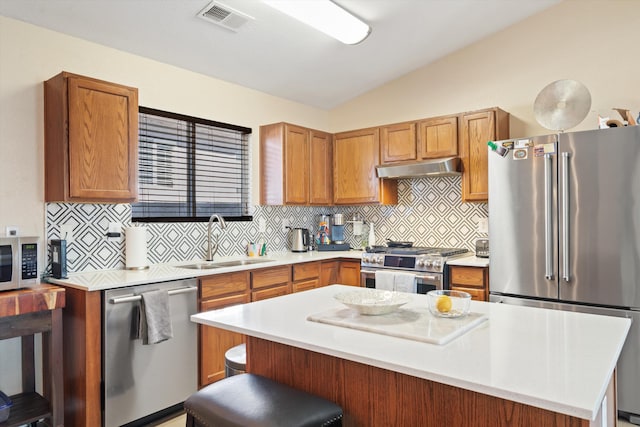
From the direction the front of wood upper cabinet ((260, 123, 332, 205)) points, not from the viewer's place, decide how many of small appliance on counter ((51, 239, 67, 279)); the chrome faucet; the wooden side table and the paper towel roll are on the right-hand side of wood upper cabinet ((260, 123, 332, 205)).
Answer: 4

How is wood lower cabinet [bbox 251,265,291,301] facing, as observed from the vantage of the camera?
facing the viewer and to the right of the viewer

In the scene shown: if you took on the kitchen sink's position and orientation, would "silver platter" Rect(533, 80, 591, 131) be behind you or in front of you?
in front

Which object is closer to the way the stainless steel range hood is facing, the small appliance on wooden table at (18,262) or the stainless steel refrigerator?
the small appliance on wooden table

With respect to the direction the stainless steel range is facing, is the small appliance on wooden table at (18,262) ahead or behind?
ahead

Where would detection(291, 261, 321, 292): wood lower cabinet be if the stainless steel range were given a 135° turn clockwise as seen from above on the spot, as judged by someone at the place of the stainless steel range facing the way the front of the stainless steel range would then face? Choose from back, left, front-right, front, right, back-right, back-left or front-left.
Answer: left
